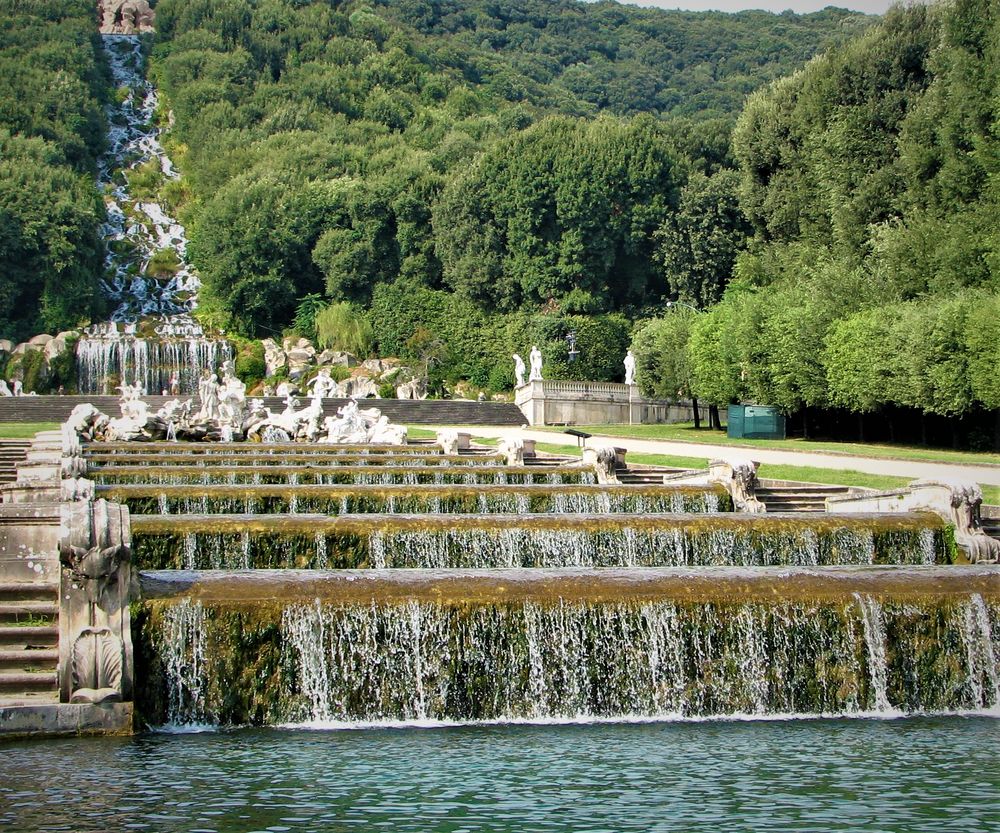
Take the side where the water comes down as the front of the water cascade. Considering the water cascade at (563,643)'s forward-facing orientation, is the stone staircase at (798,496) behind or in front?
behind

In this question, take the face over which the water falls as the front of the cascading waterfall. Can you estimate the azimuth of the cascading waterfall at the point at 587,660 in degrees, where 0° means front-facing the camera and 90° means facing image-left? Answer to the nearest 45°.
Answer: approximately 0°

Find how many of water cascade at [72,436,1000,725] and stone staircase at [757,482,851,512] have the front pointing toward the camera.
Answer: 2

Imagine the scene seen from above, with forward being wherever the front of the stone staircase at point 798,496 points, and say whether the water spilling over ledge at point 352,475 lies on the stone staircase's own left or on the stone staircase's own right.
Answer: on the stone staircase's own right

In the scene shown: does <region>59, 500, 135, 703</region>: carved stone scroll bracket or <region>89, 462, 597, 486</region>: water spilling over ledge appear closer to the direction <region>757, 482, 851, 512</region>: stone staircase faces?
the carved stone scroll bracket

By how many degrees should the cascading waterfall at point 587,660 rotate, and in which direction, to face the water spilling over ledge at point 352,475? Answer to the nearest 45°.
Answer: approximately 180°

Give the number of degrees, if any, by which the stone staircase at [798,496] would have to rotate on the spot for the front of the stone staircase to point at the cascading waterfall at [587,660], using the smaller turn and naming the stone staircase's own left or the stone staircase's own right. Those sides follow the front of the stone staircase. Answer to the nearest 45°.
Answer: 0° — it already faces it

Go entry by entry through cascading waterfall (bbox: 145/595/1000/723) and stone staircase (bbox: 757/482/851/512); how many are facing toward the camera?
2
